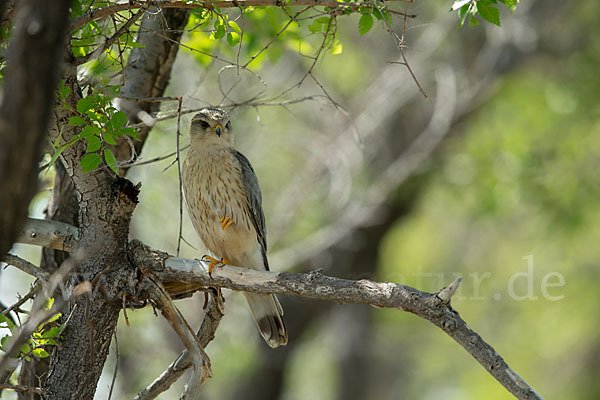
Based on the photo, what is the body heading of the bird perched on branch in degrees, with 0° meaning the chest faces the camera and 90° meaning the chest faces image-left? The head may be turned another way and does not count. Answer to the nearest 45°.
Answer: approximately 45°

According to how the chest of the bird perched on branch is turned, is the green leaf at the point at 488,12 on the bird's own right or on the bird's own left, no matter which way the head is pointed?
on the bird's own left

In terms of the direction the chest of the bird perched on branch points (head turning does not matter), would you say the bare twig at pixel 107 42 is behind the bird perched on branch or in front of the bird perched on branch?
in front

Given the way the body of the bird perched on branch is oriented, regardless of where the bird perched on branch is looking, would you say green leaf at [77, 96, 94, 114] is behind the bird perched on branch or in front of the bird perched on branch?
in front
